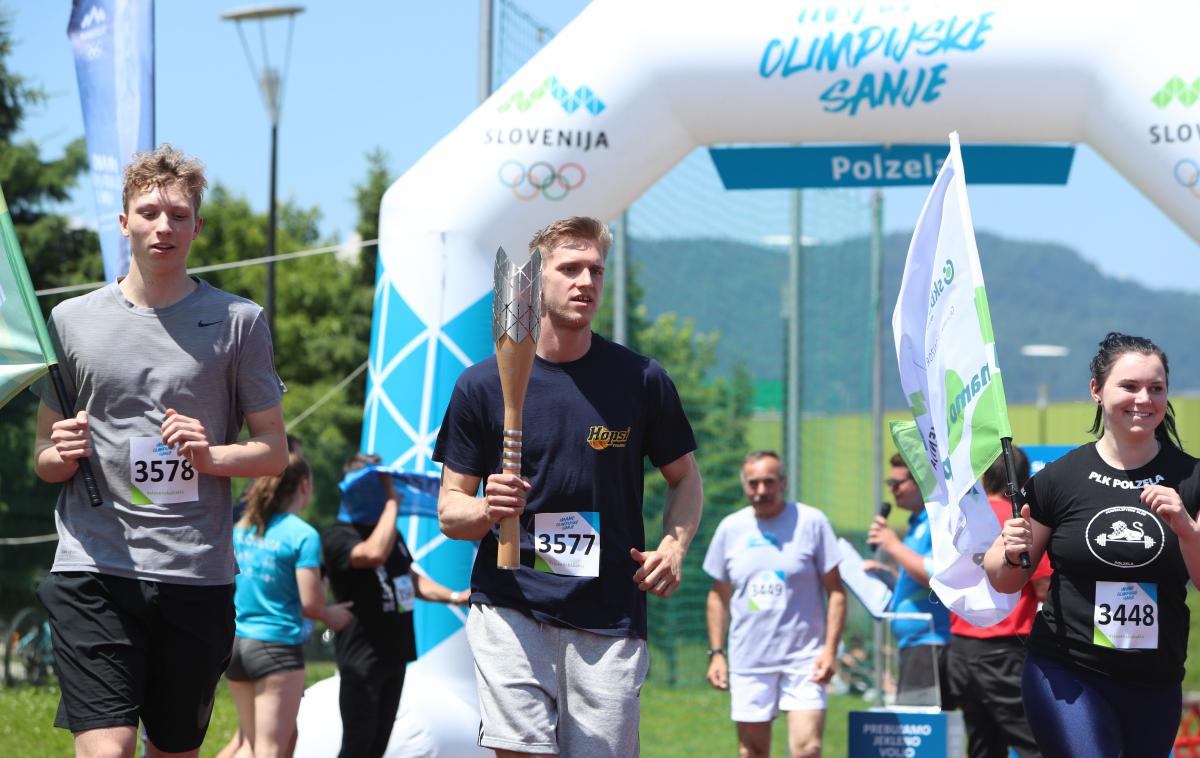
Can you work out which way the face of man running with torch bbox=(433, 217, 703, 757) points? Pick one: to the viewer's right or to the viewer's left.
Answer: to the viewer's right

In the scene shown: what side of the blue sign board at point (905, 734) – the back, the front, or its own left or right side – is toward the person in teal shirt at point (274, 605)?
right

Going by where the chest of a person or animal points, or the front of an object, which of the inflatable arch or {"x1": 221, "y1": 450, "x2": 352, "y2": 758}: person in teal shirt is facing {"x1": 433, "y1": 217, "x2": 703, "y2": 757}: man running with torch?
the inflatable arch

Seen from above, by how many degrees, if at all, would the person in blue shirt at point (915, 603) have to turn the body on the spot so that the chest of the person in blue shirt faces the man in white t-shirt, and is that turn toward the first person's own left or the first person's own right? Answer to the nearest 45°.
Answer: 0° — they already face them

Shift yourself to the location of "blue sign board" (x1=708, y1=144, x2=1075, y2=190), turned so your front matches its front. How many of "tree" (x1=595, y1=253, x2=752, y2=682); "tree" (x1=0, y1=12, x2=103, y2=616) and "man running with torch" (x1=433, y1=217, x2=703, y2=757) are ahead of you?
1

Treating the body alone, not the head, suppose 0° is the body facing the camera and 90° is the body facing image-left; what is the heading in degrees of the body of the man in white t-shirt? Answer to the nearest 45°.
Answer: approximately 0°

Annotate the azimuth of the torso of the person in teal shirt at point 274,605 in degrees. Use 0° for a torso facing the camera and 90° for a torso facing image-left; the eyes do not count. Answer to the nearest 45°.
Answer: approximately 225°

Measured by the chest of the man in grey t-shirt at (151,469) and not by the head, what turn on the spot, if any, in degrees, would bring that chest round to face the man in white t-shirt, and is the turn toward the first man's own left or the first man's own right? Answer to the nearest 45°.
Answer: approximately 135° to the first man's own left
